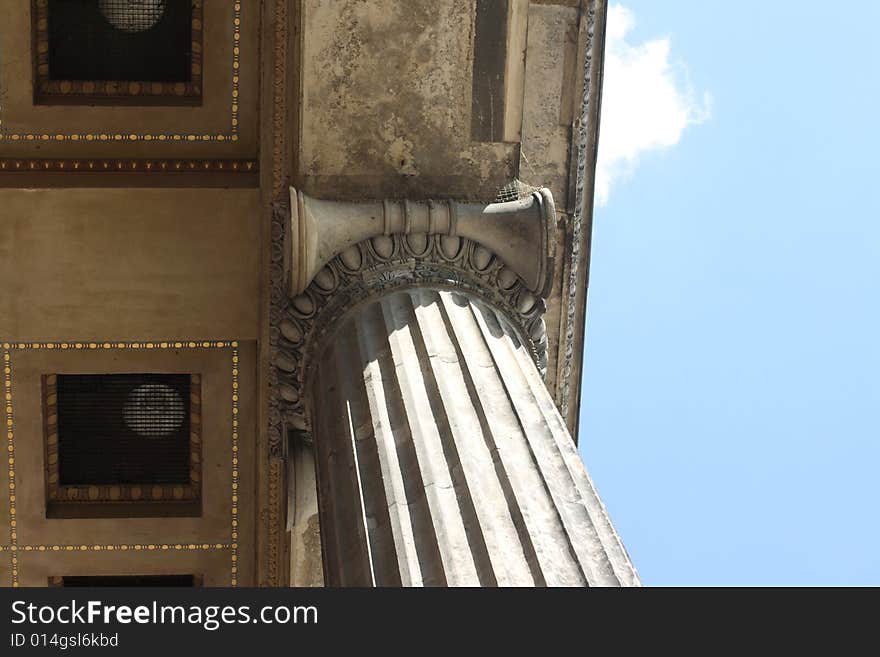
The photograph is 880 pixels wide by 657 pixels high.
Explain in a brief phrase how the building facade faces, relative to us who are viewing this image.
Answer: facing to the right of the viewer
